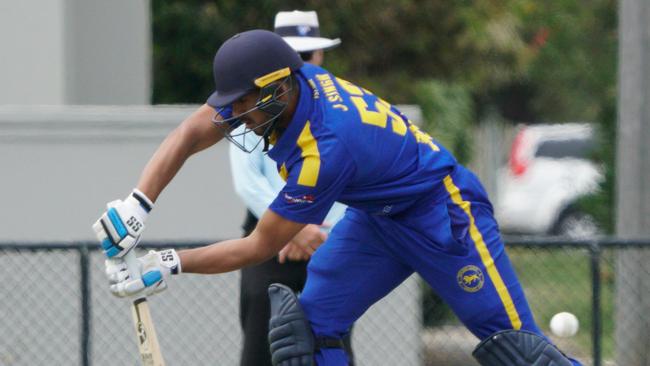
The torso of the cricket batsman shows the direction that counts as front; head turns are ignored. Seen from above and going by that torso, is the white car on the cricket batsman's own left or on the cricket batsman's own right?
on the cricket batsman's own right

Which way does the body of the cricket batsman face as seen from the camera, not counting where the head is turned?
to the viewer's left

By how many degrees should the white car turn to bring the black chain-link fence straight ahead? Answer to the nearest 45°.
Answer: approximately 90° to its right

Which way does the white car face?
to the viewer's right

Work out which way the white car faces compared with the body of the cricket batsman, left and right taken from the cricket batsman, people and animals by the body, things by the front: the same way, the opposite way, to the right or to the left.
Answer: the opposite way

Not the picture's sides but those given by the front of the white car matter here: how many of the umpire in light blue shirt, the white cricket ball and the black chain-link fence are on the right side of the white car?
3

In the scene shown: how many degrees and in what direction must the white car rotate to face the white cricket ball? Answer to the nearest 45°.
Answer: approximately 90° to its right

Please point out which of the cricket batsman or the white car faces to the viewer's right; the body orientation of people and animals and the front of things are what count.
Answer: the white car

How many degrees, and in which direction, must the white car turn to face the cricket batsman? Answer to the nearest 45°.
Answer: approximately 90° to its right
